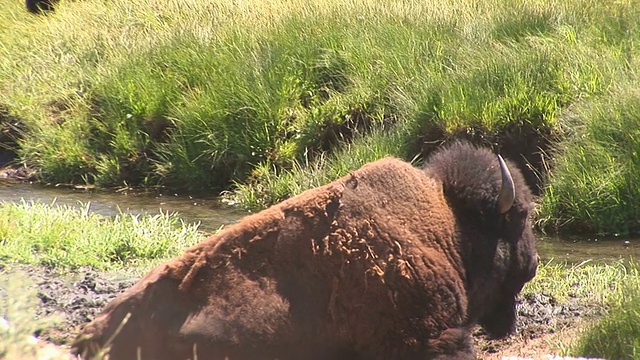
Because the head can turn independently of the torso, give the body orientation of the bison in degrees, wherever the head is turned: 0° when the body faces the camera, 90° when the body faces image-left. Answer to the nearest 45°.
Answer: approximately 270°
